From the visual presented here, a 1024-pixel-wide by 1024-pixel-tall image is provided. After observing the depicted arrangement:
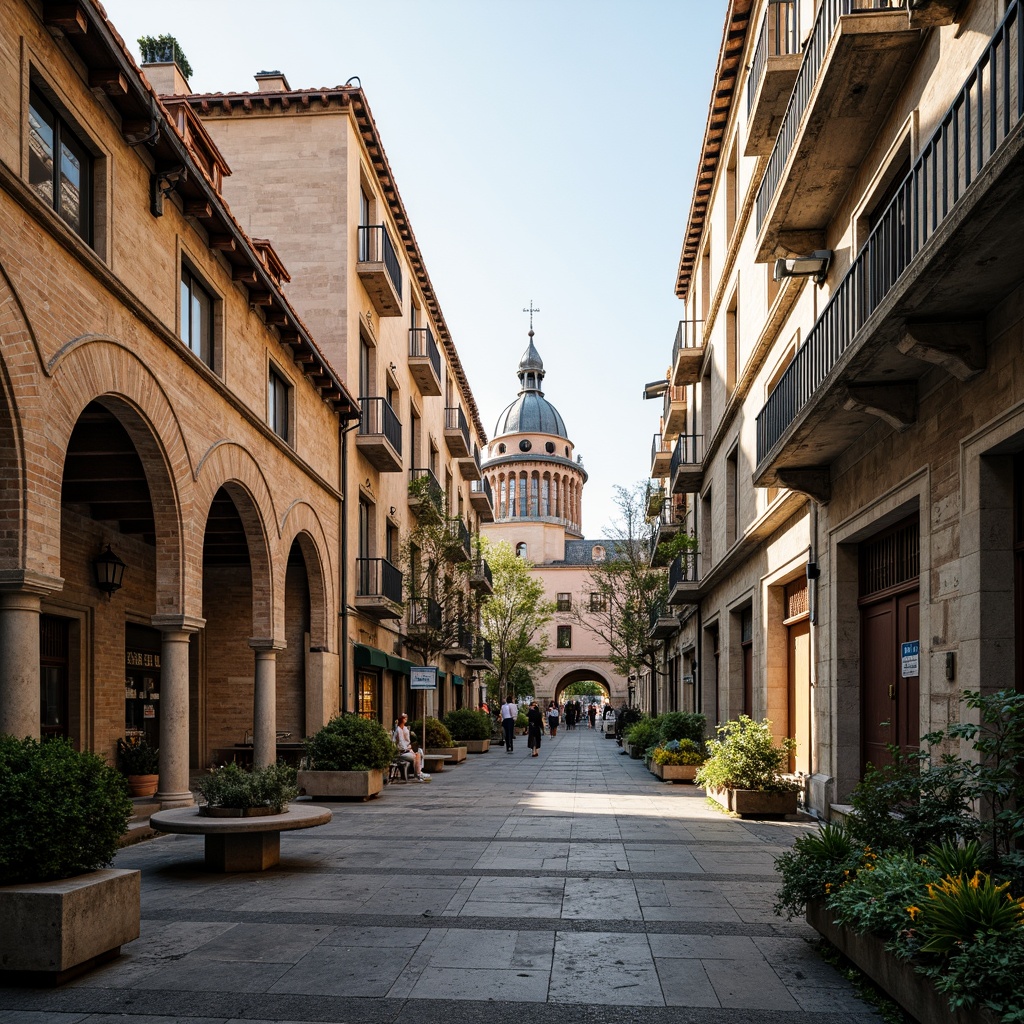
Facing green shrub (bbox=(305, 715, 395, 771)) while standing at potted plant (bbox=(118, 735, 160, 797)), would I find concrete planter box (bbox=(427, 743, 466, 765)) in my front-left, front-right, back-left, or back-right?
front-left

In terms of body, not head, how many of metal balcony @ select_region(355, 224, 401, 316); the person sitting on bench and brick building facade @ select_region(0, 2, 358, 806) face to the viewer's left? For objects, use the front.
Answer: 0

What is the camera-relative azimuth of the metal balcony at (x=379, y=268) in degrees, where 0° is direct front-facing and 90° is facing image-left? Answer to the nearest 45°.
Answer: approximately 270°

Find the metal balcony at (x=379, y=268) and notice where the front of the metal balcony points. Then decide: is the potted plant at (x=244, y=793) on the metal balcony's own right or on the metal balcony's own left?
on the metal balcony's own right

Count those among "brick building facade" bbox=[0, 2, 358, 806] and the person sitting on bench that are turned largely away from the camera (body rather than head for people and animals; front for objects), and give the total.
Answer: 0

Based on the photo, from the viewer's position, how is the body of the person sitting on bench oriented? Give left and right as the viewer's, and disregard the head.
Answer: facing the viewer and to the right of the viewer

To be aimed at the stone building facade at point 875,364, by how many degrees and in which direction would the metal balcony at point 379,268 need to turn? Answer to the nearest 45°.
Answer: approximately 90° to its right

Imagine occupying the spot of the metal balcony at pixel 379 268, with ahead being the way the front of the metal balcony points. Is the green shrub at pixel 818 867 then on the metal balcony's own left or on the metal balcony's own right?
on the metal balcony's own right

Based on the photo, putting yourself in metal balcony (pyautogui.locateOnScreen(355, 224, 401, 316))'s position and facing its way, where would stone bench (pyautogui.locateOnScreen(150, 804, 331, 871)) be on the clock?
The stone bench is roughly at 3 o'clock from the metal balcony.

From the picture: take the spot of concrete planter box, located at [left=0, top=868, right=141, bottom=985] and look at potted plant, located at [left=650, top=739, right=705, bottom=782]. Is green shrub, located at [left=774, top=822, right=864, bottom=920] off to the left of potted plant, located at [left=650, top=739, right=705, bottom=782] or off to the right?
right

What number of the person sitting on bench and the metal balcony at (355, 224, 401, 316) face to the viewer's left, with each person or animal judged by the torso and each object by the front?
0
